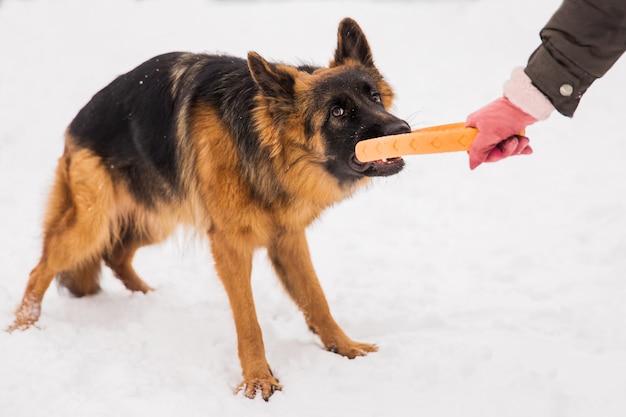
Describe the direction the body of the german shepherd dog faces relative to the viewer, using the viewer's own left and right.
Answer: facing the viewer and to the right of the viewer
